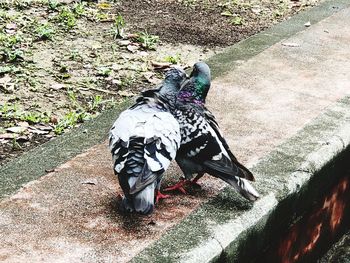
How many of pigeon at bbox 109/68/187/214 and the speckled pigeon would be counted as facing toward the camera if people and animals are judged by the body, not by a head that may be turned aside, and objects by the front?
0

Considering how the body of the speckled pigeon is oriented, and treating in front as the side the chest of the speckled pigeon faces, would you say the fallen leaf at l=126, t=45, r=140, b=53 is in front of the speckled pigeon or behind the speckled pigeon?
in front

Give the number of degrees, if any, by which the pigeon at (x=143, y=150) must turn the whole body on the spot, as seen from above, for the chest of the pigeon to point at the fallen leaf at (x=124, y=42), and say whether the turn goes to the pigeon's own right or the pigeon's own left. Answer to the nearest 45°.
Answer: approximately 45° to the pigeon's own left

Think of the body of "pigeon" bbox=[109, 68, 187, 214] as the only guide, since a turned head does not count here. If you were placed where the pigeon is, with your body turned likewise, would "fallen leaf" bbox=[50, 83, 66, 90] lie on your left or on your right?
on your left

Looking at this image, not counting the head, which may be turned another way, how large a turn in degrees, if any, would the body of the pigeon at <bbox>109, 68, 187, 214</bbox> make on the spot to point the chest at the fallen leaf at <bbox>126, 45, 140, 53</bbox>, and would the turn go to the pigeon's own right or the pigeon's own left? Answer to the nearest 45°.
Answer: approximately 45° to the pigeon's own left

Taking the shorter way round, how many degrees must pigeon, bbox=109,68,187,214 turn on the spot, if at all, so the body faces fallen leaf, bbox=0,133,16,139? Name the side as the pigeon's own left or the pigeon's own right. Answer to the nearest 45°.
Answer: approximately 90° to the pigeon's own left

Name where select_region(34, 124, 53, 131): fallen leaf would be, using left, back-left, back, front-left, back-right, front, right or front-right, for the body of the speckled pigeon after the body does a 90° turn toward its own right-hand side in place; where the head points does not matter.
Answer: left

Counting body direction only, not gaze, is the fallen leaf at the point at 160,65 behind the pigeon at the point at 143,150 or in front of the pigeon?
in front

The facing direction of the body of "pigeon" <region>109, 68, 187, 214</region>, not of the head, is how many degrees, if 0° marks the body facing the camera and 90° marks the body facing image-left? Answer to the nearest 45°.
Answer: approximately 225°

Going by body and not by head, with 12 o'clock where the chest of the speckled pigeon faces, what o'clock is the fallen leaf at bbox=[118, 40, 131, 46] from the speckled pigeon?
The fallen leaf is roughly at 1 o'clock from the speckled pigeon.

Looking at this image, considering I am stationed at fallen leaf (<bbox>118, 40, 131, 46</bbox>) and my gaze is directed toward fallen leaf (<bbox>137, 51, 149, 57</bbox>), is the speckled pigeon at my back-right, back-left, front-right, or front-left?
front-right

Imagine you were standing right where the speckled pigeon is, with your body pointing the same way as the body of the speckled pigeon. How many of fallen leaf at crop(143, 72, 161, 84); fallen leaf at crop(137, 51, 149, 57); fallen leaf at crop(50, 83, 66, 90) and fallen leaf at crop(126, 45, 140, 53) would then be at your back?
0

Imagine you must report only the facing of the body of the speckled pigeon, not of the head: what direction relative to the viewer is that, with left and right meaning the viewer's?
facing away from the viewer and to the left of the viewer
